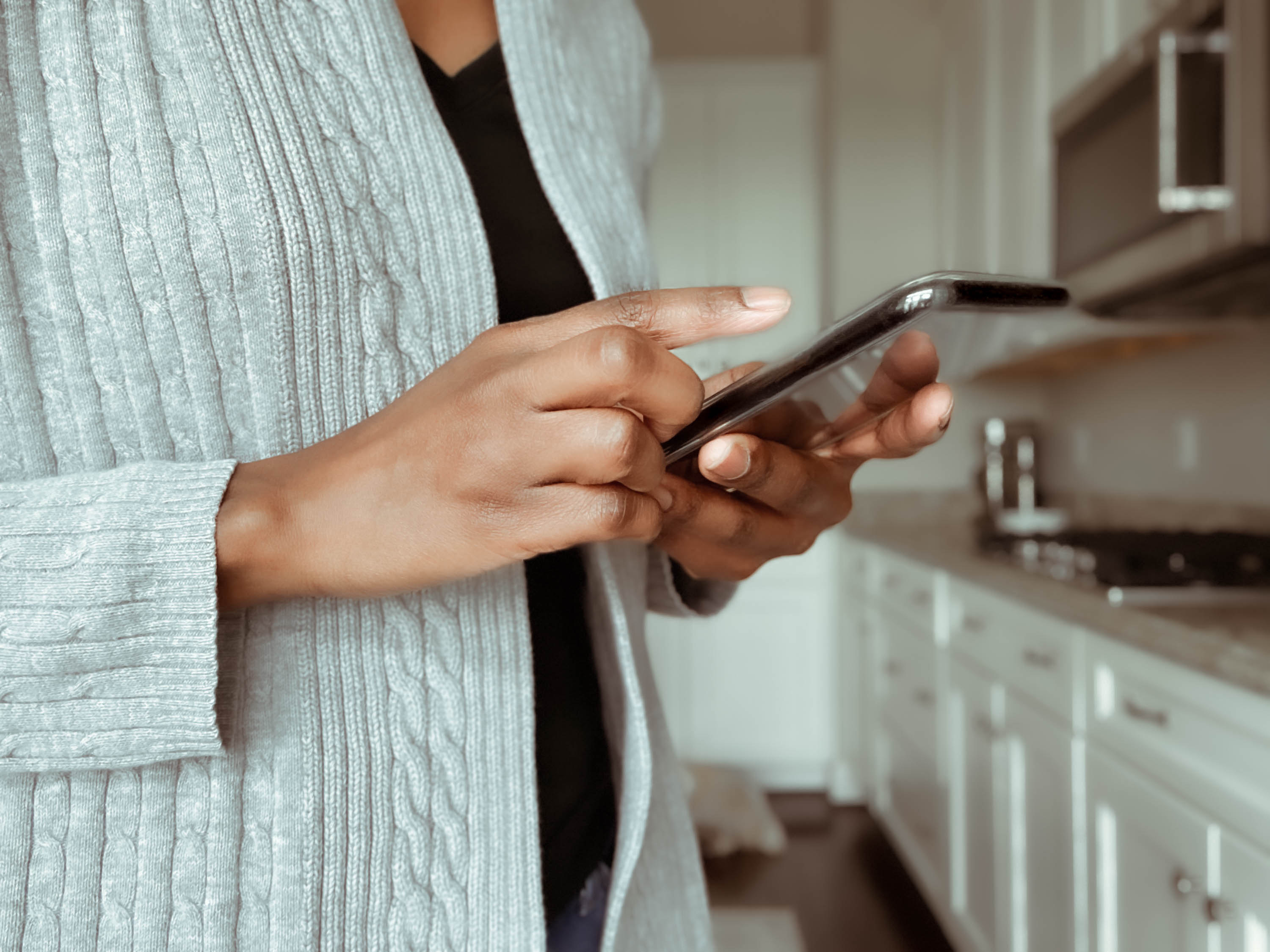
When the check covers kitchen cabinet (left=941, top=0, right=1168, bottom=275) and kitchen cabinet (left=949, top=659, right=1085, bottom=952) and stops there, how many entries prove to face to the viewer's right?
0

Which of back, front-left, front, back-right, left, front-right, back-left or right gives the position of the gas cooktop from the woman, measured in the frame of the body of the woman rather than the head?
left

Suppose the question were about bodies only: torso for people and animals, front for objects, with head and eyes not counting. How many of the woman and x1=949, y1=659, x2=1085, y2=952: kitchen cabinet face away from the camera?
0

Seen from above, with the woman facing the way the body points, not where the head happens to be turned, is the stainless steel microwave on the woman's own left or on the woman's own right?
on the woman's own left

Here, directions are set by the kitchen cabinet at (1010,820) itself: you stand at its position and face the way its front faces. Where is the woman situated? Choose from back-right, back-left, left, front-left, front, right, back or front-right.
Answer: front-left

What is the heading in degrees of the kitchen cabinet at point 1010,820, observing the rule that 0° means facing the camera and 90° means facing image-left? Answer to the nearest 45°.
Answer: approximately 45°

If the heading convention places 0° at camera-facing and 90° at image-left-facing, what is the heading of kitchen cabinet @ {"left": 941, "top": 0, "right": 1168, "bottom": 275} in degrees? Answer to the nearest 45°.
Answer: approximately 45°

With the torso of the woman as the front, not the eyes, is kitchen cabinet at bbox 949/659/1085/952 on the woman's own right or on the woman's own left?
on the woman's own left

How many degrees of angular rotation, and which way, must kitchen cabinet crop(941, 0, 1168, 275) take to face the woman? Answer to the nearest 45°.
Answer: approximately 45° to its left

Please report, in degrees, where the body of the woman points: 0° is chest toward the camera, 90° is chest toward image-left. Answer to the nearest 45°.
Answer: approximately 315°
